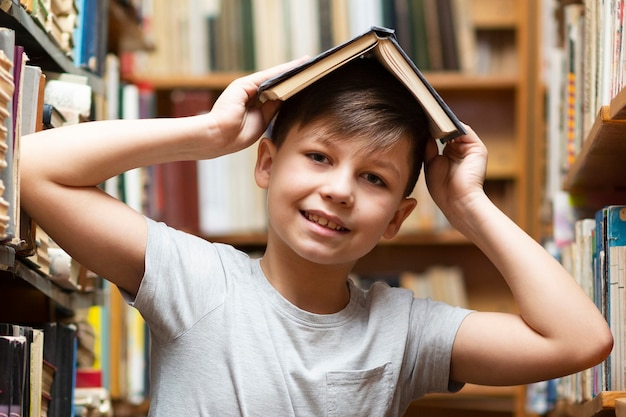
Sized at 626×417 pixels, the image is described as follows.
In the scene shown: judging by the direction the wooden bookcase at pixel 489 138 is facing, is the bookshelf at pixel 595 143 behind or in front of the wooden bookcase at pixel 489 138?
in front

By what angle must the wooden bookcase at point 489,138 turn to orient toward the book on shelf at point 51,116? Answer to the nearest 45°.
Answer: approximately 45° to its right

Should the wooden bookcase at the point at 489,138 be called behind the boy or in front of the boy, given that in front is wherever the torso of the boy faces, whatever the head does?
behind

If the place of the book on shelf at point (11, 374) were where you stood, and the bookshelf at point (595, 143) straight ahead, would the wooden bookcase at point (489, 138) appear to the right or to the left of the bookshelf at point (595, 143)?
left

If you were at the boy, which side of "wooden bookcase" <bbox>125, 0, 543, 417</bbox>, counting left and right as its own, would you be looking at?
front

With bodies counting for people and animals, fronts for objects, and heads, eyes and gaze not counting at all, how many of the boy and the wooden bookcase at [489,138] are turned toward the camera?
2

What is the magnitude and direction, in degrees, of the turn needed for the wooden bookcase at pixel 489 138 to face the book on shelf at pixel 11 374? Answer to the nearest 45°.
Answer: approximately 45° to its right
